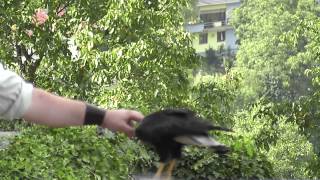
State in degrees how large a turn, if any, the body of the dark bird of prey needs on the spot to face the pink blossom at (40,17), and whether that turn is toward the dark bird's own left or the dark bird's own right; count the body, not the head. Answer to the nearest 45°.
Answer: approximately 90° to the dark bird's own right

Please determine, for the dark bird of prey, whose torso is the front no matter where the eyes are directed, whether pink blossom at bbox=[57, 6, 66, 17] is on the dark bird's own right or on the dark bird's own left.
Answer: on the dark bird's own right

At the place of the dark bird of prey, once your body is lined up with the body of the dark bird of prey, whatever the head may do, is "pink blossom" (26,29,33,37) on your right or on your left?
on your right

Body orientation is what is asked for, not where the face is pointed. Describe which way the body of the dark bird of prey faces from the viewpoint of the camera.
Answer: to the viewer's left
